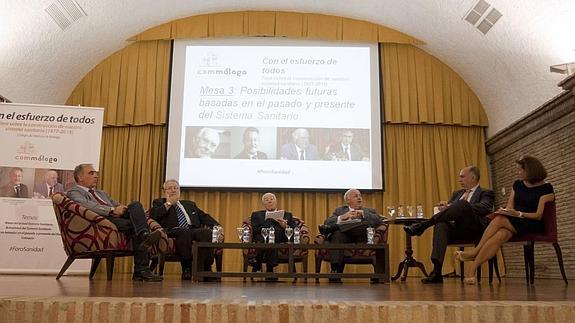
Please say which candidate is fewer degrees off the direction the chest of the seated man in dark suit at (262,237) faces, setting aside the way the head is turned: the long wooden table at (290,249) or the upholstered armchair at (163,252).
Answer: the long wooden table

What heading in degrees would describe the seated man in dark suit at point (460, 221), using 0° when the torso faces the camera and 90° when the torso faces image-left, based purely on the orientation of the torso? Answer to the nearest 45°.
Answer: approximately 45°

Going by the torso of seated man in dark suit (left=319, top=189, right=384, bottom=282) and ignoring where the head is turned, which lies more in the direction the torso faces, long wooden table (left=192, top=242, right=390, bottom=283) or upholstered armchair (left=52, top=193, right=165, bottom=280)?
the long wooden table

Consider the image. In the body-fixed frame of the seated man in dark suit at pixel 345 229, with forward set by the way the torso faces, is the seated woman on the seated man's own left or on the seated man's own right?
on the seated man's own left

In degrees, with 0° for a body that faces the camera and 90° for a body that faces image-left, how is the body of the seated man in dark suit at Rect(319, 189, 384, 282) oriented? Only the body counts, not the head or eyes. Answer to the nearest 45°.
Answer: approximately 0°

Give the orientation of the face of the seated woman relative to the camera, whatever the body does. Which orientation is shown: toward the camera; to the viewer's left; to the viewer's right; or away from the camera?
to the viewer's left

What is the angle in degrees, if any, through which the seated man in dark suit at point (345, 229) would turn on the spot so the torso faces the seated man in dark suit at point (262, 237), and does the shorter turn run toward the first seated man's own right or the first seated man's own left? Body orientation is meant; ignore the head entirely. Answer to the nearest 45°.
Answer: approximately 90° to the first seated man's own right

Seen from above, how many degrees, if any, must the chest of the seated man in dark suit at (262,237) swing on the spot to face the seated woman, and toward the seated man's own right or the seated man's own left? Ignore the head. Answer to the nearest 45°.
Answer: approximately 45° to the seated man's own left

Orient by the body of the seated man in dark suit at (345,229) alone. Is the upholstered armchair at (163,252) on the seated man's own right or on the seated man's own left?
on the seated man's own right

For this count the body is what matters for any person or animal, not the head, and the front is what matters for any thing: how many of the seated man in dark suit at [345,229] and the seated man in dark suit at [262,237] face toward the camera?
2

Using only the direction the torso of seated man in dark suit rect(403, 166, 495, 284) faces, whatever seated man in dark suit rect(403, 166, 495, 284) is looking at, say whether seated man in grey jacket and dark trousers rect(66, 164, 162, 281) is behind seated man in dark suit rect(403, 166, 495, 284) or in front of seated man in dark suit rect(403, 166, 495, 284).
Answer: in front

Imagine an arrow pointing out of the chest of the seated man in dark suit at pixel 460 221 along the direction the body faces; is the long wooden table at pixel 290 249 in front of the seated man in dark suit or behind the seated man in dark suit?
in front
